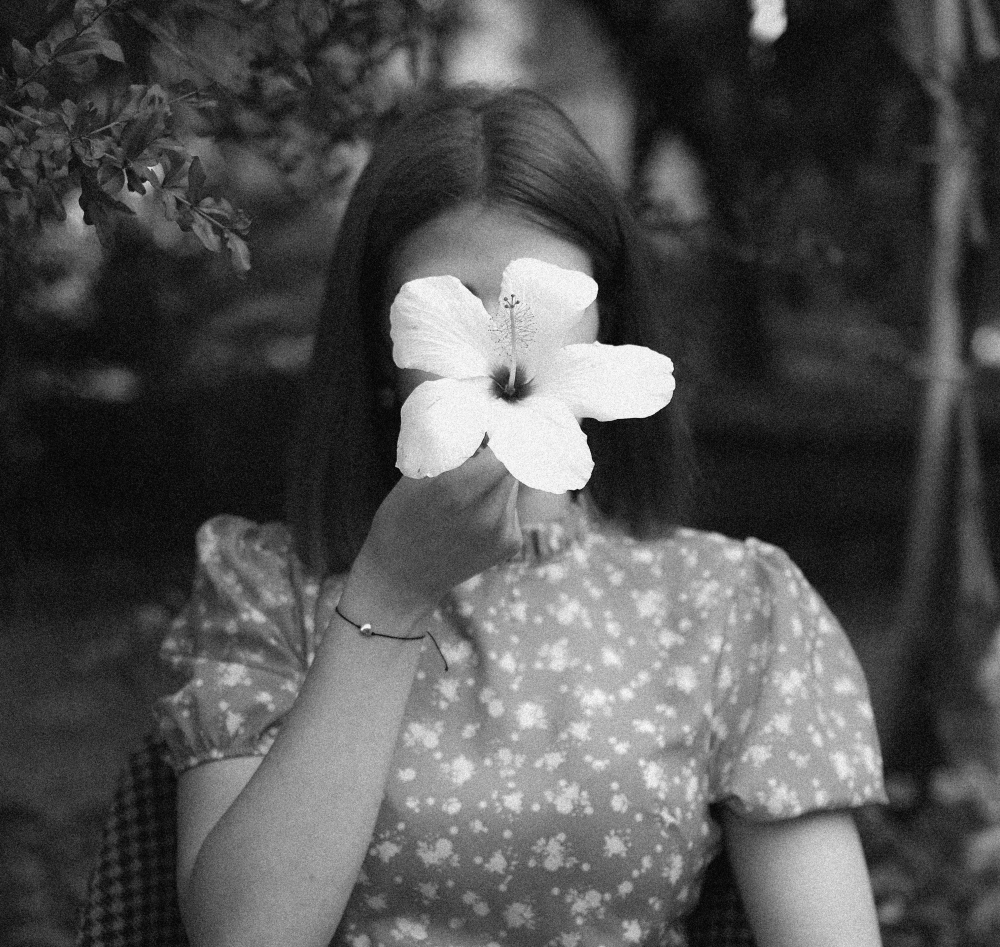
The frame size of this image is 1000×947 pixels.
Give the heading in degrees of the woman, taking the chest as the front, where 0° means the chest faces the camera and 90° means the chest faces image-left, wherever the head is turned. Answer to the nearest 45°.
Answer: approximately 0°
